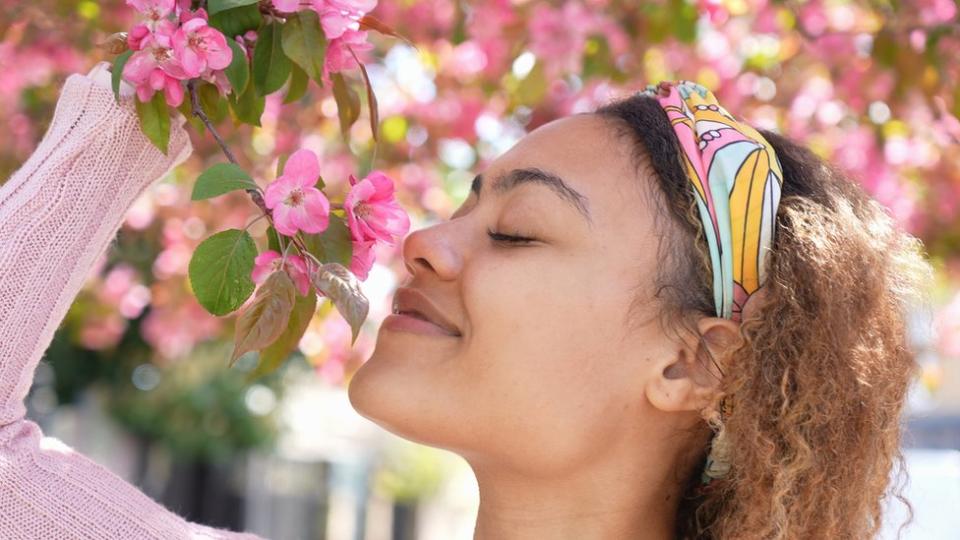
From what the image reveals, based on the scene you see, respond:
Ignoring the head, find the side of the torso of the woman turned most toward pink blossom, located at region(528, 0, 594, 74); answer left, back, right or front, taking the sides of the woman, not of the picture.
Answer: right

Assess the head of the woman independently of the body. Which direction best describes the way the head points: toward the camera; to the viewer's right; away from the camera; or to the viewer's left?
to the viewer's left

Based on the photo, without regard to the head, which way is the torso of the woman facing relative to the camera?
to the viewer's left

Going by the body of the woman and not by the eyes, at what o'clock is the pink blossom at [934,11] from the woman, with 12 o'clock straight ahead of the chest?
The pink blossom is roughly at 4 o'clock from the woman.
